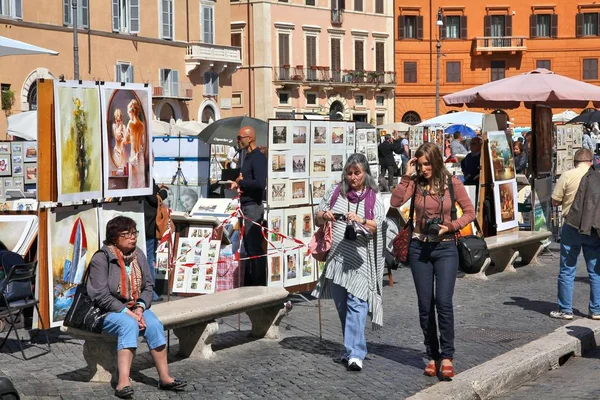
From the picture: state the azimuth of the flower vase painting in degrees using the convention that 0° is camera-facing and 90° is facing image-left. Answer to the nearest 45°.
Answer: approximately 315°

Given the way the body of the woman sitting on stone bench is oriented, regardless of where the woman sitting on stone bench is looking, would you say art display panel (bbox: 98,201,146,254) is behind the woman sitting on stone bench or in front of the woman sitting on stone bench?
behind

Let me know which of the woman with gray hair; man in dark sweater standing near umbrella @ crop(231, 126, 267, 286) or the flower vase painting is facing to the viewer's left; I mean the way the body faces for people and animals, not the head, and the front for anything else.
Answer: the man in dark sweater standing near umbrella

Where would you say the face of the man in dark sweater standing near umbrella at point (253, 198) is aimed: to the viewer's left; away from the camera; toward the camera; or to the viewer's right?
to the viewer's left

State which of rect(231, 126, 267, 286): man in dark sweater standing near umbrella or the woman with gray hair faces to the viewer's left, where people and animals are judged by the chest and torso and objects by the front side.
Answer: the man in dark sweater standing near umbrella

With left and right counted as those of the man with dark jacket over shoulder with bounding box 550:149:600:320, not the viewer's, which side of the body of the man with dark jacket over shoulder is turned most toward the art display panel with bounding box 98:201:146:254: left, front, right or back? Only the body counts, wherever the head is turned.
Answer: left

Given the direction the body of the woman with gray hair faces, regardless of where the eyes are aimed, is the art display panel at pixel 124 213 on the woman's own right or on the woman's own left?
on the woman's own right

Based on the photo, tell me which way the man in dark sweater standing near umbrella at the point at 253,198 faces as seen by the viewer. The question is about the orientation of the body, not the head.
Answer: to the viewer's left
